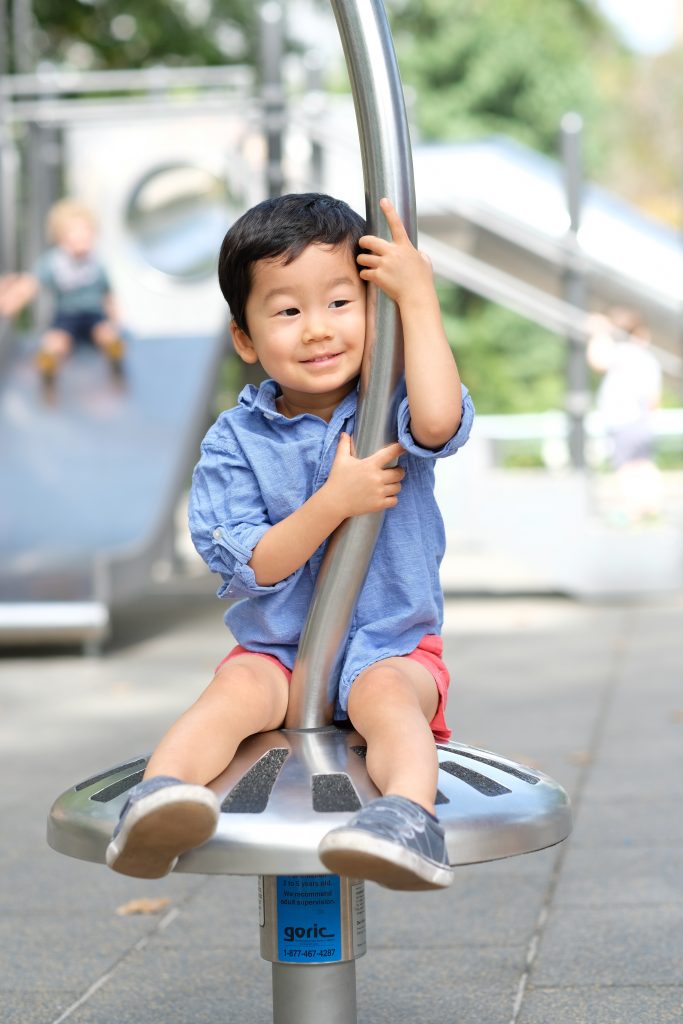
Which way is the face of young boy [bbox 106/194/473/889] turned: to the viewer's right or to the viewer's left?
to the viewer's right

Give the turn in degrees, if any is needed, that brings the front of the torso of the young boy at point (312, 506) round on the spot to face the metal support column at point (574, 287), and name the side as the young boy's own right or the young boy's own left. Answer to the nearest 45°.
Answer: approximately 180°

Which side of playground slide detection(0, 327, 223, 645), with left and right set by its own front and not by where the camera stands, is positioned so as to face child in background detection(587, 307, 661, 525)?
left

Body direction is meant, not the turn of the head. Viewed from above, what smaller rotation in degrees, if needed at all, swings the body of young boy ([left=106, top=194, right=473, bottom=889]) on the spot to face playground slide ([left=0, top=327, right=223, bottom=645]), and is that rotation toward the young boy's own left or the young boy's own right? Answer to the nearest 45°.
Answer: approximately 180°

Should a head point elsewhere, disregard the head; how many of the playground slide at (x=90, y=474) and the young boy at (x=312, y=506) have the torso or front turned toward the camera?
2
